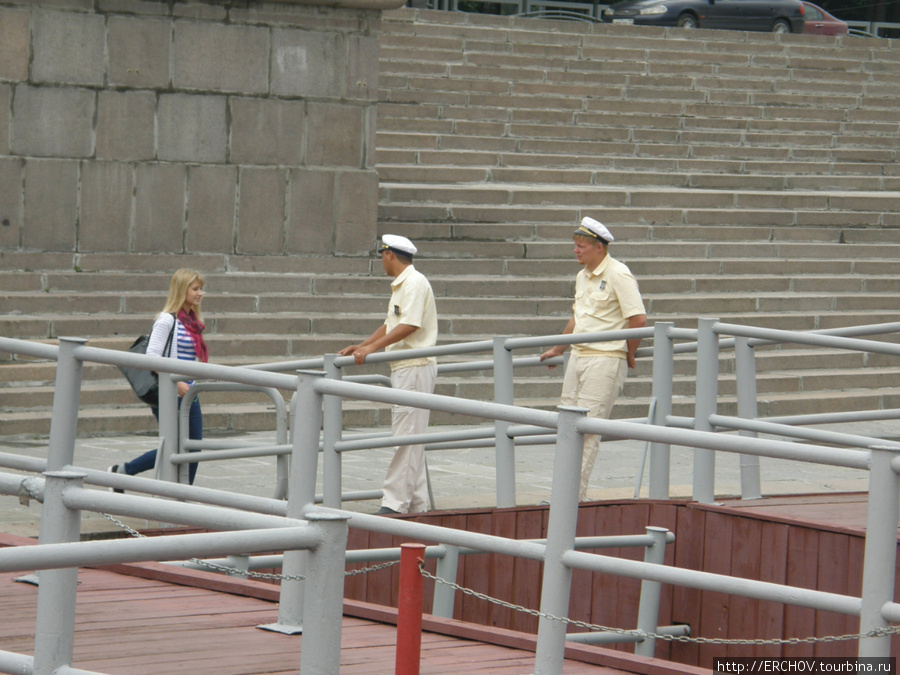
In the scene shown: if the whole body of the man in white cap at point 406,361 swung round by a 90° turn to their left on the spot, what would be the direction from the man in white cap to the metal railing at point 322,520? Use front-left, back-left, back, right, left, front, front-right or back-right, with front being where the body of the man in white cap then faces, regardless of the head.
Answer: front

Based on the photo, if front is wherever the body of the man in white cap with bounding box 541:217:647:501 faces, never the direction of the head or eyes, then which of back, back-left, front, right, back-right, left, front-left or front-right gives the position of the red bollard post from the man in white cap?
front-left

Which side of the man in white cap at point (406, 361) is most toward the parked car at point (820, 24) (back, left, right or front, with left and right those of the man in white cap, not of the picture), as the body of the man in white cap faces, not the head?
right

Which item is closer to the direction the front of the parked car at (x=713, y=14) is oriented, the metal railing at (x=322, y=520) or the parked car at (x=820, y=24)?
the metal railing

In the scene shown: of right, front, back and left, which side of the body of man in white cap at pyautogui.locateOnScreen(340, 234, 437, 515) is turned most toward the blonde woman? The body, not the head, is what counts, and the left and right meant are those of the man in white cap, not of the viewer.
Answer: front

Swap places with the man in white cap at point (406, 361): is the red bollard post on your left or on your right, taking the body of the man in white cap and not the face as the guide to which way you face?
on your left

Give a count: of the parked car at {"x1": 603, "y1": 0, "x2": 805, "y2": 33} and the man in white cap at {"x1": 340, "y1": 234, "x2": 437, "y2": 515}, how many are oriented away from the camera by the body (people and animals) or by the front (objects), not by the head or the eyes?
0

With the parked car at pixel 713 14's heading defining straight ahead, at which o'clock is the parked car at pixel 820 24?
the parked car at pixel 820 24 is roughly at 6 o'clock from the parked car at pixel 713 14.

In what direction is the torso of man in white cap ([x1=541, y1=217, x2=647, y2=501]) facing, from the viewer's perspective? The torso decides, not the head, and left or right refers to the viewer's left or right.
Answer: facing the viewer and to the left of the viewer

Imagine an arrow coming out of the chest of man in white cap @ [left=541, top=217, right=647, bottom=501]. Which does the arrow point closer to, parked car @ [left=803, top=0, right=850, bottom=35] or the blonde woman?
the blonde woman

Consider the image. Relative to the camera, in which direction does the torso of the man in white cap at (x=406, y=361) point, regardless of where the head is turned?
to the viewer's left

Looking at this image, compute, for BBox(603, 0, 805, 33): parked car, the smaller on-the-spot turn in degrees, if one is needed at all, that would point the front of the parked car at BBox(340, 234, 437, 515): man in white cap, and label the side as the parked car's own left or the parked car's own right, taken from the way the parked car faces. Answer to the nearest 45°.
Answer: approximately 45° to the parked car's own left

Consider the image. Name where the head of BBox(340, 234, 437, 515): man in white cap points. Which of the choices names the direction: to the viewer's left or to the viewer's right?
to the viewer's left

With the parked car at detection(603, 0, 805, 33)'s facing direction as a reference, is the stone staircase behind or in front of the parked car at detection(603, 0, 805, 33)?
in front

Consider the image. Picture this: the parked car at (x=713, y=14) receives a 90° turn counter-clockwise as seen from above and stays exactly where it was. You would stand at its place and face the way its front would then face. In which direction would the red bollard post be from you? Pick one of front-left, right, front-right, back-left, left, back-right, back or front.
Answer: front-right
